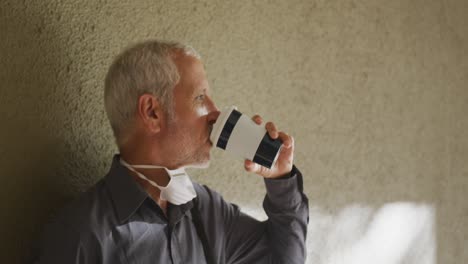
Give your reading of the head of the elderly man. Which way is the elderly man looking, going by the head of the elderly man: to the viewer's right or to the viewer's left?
to the viewer's right

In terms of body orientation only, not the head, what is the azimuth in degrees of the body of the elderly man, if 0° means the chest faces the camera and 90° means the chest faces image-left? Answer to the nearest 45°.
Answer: approximately 315°
